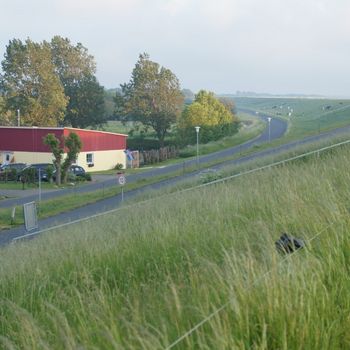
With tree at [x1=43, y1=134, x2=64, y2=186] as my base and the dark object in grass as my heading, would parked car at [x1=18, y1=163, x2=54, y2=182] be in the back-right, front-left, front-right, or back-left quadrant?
back-right

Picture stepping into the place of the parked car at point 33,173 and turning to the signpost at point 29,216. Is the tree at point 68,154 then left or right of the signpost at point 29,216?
left
